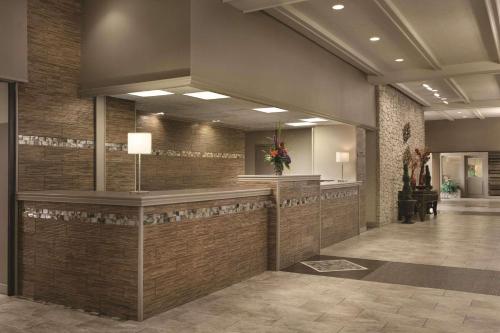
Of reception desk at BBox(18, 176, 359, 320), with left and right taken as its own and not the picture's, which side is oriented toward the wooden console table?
left

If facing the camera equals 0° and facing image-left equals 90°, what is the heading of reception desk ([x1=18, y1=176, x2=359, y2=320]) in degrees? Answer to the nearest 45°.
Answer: approximately 315°

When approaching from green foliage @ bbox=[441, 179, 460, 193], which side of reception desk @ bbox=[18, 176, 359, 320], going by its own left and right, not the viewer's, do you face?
left
